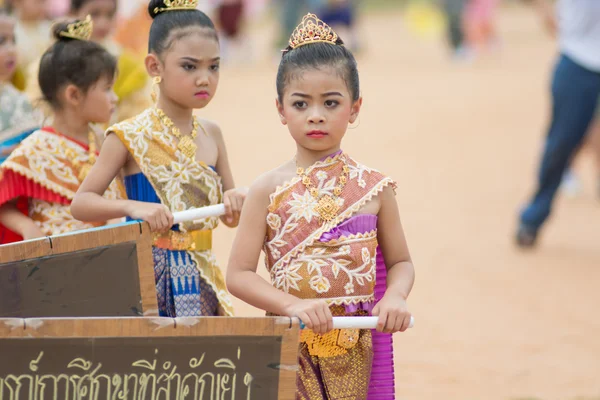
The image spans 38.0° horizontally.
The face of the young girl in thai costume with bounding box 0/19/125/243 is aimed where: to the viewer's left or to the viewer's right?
to the viewer's right

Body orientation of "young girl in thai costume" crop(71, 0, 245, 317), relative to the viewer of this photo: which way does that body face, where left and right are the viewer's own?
facing the viewer and to the right of the viewer

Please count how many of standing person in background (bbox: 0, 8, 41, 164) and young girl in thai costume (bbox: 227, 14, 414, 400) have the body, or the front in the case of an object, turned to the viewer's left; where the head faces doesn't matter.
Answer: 0

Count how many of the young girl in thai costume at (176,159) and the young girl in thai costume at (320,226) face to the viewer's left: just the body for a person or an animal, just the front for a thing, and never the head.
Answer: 0

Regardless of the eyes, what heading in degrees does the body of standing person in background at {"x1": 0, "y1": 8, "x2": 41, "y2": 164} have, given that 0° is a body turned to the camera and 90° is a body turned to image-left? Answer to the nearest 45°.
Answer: approximately 315°

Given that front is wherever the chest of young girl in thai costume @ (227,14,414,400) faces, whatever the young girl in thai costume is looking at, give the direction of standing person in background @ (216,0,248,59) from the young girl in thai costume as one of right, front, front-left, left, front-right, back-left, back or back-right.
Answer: back

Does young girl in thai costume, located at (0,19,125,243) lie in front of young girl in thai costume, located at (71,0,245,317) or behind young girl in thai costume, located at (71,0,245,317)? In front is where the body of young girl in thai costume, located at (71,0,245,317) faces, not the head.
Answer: behind

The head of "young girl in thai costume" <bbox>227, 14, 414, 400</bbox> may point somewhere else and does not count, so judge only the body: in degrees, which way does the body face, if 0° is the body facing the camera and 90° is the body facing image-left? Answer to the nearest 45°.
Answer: approximately 0°

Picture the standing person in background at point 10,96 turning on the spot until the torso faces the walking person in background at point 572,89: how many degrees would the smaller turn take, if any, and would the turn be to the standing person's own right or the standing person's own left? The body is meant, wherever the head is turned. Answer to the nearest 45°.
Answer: approximately 45° to the standing person's own left

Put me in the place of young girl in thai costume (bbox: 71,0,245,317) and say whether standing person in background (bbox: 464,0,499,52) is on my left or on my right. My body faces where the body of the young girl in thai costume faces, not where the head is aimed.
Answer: on my left
